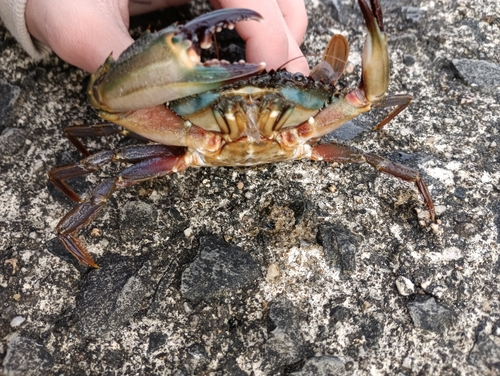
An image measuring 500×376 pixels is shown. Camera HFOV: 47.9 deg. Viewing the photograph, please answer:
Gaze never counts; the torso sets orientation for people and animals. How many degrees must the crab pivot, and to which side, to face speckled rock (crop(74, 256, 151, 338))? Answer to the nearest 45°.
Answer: approximately 45° to its right

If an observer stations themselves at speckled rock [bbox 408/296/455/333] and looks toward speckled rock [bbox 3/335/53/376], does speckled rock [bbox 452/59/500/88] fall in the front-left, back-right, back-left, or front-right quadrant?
back-right

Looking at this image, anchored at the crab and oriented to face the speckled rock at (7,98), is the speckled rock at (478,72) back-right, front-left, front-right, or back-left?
back-right

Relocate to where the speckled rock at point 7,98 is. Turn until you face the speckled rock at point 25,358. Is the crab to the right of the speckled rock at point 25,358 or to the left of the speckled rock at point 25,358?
left

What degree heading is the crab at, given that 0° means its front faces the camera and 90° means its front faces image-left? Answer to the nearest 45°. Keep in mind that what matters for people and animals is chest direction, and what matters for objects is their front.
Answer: approximately 0°

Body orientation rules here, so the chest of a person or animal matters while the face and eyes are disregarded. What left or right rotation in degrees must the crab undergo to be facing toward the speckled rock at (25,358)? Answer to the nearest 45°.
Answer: approximately 45° to its right

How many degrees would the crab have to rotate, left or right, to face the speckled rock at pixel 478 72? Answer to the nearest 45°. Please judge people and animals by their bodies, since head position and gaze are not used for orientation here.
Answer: approximately 90° to its left

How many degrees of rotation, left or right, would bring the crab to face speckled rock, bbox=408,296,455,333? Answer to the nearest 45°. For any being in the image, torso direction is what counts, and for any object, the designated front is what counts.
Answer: approximately 45° to its left

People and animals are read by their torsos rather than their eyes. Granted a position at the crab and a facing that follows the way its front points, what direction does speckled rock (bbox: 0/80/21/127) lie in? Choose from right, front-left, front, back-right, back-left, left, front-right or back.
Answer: back-right
